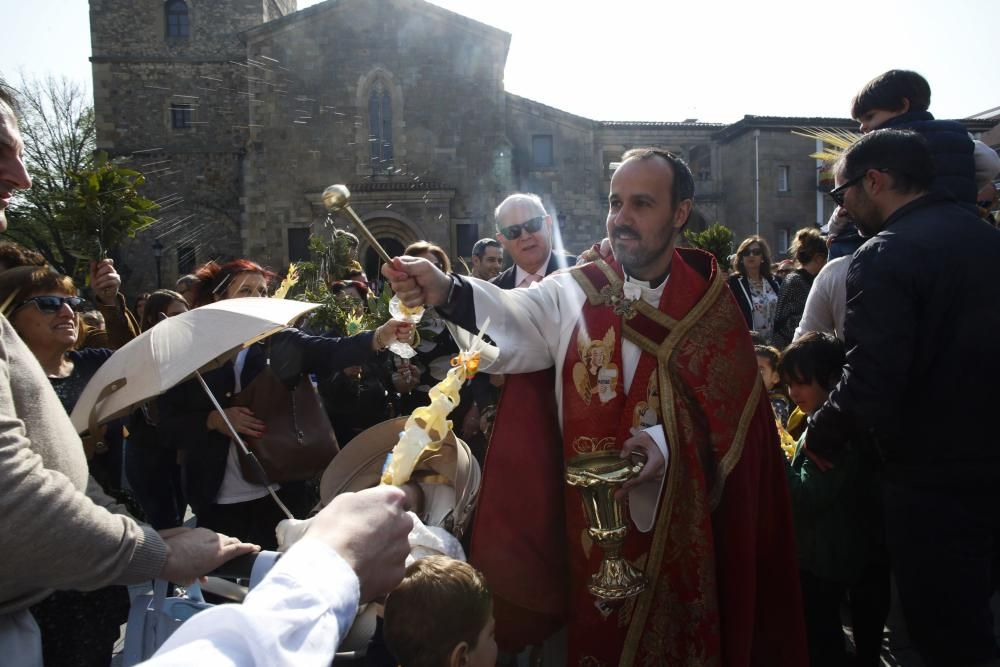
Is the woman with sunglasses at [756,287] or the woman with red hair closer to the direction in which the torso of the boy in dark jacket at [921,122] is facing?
the woman with red hair

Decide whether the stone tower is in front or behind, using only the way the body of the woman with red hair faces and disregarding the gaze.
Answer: behind

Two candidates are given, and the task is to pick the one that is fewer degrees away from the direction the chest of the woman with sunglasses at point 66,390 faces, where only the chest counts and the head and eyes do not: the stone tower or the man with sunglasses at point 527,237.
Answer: the man with sunglasses

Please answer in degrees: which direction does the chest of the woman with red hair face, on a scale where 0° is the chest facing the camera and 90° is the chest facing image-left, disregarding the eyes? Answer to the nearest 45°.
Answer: approximately 315°

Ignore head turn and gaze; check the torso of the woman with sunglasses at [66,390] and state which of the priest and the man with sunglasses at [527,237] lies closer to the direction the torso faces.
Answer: the priest

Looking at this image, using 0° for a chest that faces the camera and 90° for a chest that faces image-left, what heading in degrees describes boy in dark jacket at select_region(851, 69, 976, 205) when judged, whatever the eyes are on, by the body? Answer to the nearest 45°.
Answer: approximately 90°

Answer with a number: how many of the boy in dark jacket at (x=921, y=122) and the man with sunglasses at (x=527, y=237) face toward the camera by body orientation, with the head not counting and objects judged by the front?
1

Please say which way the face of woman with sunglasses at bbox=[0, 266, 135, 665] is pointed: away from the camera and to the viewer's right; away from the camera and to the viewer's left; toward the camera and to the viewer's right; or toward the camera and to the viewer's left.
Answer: toward the camera and to the viewer's right

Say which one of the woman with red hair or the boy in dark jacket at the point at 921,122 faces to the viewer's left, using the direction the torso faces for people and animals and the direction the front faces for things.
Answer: the boy in dark jacket
